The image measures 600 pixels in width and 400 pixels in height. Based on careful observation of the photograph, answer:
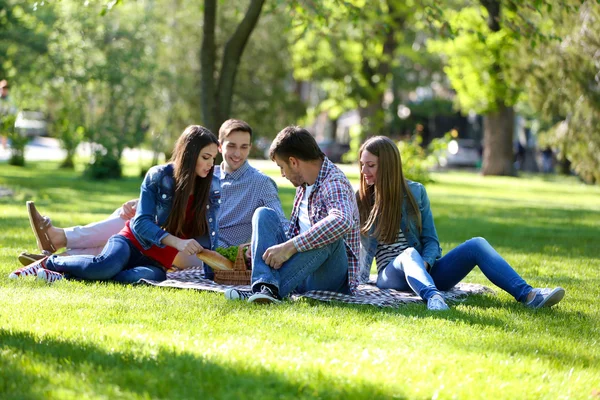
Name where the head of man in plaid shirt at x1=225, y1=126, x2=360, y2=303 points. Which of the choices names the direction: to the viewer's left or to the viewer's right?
to the viewer's left

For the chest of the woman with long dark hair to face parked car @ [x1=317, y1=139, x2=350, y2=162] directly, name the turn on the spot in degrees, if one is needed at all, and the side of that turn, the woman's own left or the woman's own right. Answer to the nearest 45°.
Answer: approximately 135° to the woman's own left

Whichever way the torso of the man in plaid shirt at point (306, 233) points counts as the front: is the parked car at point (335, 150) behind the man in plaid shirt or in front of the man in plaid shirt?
behind

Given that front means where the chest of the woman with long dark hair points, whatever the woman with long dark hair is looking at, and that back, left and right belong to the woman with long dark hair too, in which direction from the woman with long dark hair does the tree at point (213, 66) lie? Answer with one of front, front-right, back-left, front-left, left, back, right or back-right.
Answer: back-left

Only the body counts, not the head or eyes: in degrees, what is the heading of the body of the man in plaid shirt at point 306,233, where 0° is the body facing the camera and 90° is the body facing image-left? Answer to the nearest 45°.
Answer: approximately 45°

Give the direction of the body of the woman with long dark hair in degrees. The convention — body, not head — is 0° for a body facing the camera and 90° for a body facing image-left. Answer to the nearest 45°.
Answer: approximately 315°

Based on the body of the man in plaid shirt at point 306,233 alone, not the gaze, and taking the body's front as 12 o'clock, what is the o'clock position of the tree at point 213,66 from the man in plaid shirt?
The tree is roughly at 4 o'clock from the man in plaid shirt.

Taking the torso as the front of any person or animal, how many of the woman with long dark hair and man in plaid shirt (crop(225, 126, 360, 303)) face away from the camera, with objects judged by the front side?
0

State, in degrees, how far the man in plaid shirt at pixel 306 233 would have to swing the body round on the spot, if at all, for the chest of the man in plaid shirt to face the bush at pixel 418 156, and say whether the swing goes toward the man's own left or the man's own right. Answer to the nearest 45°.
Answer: approximately 135° to the man's own right

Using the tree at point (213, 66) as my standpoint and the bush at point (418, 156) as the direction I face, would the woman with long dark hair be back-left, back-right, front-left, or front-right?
back-right

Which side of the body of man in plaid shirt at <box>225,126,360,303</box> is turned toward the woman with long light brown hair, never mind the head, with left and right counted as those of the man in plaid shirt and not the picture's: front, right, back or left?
back

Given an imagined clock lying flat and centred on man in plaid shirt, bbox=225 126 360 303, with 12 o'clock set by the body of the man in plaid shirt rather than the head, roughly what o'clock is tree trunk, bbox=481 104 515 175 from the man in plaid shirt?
The tree trunk is roughly at 5 o'clock from the man in plaid shirt.

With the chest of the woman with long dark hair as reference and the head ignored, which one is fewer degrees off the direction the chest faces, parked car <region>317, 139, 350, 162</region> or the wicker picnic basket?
the wicker picnic basket
